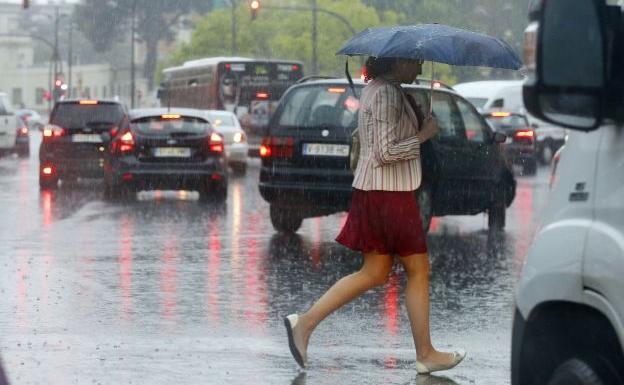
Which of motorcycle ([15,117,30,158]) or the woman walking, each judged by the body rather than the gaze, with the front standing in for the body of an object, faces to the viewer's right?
the woman walking

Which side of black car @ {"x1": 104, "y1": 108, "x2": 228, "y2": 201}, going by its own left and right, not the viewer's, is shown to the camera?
back

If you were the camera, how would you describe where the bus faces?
facing away from the viewer and to the left of the viewer

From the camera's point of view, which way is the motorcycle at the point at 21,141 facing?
away from the camera

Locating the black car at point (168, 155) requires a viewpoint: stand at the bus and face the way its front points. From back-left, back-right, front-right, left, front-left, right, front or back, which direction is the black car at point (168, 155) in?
back-left

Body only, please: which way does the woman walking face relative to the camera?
to the viewer's right

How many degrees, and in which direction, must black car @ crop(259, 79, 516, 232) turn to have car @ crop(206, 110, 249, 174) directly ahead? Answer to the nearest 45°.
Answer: approximately 45° to its left

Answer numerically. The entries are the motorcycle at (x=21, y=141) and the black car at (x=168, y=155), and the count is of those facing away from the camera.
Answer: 2

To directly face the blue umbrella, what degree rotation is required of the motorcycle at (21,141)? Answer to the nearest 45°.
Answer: approximately 180°

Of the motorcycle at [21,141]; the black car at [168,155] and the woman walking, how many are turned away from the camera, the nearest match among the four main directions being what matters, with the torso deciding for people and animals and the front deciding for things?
2

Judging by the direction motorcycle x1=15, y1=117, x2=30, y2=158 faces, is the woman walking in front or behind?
behind

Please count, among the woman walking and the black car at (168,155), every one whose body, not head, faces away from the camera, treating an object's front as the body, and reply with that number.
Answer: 1
